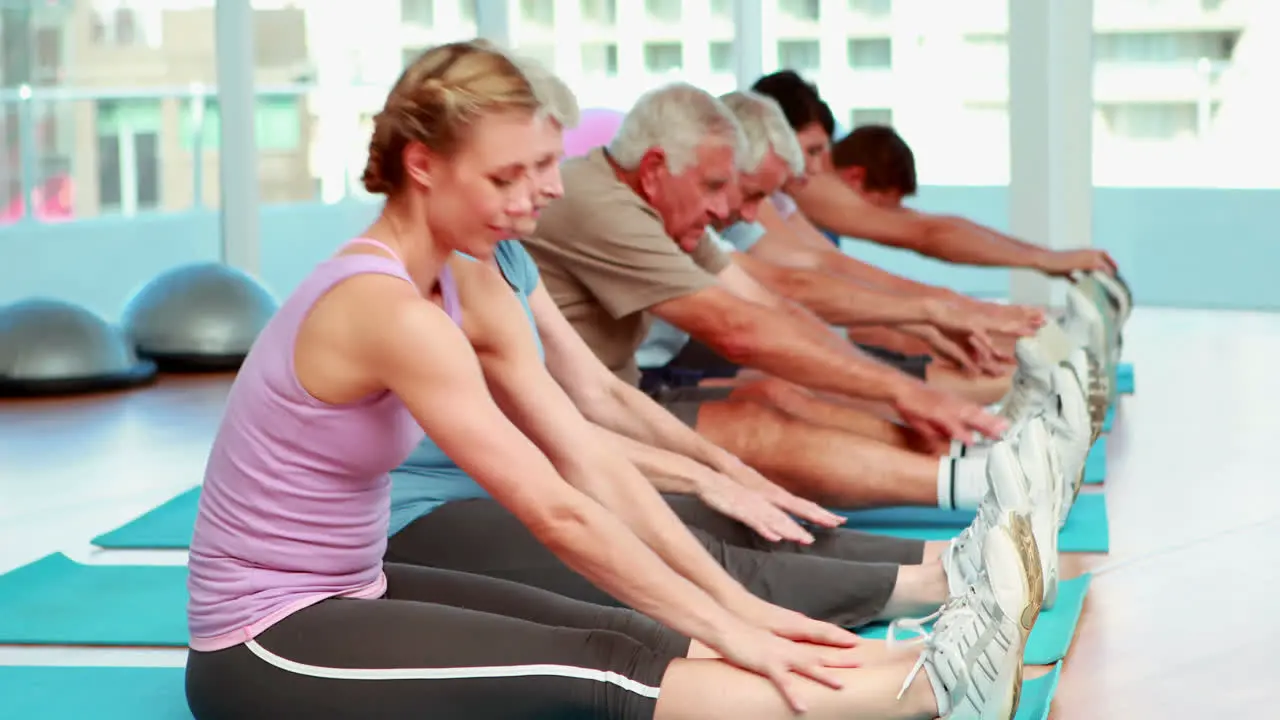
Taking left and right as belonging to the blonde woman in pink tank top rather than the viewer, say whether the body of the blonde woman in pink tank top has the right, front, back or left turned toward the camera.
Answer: right

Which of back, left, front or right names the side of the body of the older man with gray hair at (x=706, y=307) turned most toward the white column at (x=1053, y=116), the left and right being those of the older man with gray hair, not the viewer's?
left

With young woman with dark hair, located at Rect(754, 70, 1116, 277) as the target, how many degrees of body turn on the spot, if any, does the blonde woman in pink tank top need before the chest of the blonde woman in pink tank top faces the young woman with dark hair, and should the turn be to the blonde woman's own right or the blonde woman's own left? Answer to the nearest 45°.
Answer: approximately 90° to the blonde woman's own left

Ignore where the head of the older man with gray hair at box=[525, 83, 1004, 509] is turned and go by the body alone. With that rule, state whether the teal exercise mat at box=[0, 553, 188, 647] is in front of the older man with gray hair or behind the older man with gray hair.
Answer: behind

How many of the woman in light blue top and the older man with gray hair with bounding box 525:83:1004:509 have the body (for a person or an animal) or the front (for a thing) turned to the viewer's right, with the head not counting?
2

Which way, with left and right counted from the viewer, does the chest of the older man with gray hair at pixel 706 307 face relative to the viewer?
facing to the right of the viewer

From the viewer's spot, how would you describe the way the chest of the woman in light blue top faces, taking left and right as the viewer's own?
facing to the right of the viewer

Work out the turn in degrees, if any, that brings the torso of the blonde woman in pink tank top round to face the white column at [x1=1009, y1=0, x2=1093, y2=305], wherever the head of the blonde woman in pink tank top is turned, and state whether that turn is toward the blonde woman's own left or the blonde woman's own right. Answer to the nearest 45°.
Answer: approximately 90° to the blonde woman's own left

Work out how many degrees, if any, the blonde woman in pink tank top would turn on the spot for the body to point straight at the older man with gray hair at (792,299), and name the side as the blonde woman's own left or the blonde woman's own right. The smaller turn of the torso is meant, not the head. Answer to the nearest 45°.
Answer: approximately 90° to the blonde woman's own left

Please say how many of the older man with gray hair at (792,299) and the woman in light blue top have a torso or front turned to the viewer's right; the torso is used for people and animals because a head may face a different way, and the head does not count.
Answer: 2

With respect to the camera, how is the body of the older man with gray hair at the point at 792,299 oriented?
to the viewer's right
